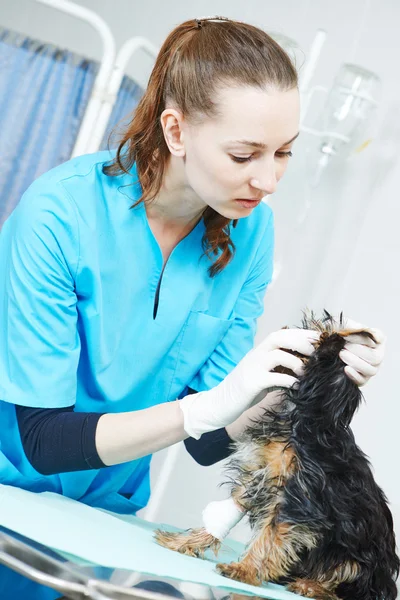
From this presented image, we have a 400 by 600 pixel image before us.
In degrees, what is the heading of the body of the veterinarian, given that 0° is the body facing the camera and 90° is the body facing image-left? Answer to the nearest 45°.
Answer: approximately 315°

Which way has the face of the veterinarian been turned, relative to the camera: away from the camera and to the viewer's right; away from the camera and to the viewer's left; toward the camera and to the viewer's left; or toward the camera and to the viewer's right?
toward the camera and to the viewer's right

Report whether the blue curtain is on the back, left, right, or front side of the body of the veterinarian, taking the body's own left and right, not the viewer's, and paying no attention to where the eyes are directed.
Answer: back
